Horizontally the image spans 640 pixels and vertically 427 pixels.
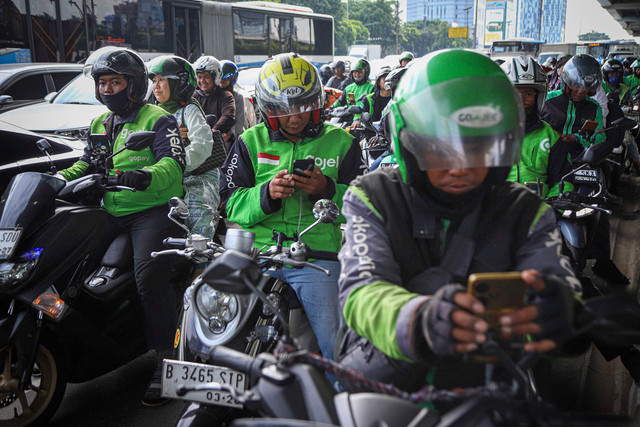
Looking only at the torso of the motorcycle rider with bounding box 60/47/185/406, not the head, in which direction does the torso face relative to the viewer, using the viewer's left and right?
facing the viewer and to the left of the viewer

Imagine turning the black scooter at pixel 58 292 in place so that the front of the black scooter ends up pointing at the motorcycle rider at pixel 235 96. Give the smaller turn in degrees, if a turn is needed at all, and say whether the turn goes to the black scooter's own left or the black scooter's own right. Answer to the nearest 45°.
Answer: approximately 180°

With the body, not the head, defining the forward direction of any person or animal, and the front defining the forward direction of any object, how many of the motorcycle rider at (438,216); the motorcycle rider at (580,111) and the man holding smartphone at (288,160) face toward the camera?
3

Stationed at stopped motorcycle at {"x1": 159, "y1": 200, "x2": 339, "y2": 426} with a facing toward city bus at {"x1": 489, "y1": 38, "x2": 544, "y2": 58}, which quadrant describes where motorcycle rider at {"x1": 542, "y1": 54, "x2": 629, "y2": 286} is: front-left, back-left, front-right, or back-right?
front-right

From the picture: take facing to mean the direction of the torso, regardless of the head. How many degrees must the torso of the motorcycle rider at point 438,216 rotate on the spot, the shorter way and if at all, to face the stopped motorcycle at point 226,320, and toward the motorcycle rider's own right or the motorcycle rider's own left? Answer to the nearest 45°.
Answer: approximately 135° to the motorcycle rider's own right

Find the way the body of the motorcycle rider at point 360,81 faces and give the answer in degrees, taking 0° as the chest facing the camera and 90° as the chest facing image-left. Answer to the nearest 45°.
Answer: approximately 45°

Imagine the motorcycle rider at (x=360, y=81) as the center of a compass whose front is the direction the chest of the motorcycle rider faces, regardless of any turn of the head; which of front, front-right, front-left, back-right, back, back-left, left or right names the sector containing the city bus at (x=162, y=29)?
right

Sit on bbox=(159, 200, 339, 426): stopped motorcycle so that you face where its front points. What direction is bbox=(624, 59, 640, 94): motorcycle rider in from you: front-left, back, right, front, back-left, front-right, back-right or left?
back

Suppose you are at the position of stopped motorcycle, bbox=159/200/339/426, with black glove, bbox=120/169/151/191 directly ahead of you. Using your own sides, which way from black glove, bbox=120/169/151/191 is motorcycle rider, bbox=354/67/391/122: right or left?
right

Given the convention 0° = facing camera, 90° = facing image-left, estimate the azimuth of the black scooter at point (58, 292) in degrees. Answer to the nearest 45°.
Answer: approximately 45°

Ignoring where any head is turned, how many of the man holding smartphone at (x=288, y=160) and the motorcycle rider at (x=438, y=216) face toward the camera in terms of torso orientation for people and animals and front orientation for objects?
2

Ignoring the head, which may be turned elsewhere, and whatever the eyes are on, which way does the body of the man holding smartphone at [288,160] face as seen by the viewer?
toward the camera

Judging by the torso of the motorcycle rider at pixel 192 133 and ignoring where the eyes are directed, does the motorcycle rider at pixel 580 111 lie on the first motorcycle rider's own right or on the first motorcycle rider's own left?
on the first motorcycle rider's own left

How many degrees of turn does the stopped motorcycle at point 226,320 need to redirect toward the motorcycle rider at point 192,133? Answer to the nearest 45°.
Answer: approximately 135° to its right

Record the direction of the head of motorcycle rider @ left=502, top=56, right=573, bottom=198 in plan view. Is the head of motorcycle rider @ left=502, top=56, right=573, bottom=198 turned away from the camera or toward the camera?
toward the camera

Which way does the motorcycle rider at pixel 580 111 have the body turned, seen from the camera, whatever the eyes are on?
toward the camera

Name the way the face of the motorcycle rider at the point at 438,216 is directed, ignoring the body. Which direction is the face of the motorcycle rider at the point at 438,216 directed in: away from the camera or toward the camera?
toward the camera

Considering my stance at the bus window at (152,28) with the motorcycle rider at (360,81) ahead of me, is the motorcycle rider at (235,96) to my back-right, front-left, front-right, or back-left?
front-right

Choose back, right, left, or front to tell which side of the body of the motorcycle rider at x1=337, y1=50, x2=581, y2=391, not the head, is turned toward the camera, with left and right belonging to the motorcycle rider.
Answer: front
